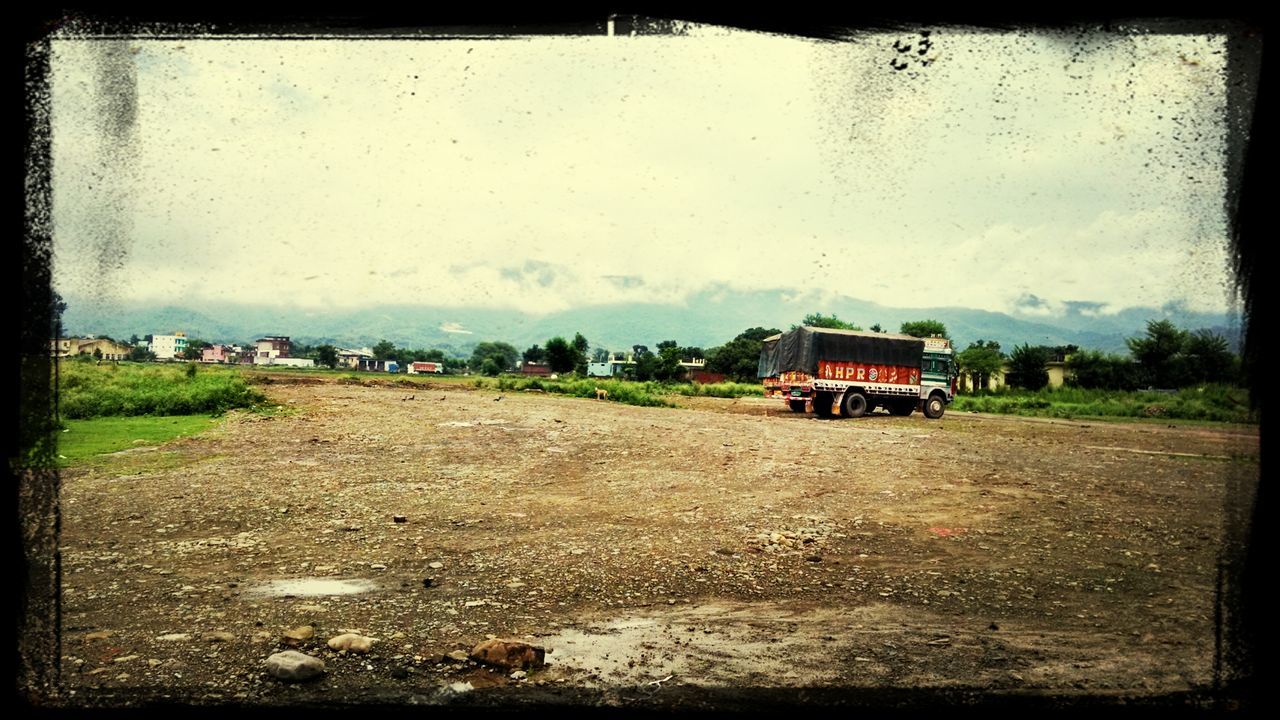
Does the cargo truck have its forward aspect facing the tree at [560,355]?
no

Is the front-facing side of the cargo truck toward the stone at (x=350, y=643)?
no

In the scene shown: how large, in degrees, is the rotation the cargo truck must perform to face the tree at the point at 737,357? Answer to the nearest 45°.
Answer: approximately 90° to its left

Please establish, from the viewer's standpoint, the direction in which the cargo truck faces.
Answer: facing away from the viewer and to the right of the viewer

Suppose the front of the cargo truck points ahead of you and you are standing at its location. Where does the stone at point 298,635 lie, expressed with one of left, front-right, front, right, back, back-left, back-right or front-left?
back-right

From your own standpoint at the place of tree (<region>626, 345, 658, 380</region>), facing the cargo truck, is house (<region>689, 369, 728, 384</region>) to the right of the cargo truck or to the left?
left

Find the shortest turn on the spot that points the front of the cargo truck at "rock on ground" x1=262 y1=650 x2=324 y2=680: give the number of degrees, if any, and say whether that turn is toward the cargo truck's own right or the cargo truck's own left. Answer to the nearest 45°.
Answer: approximately 135° to the cargo truck's own right

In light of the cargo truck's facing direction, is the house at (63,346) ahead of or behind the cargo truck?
behind
